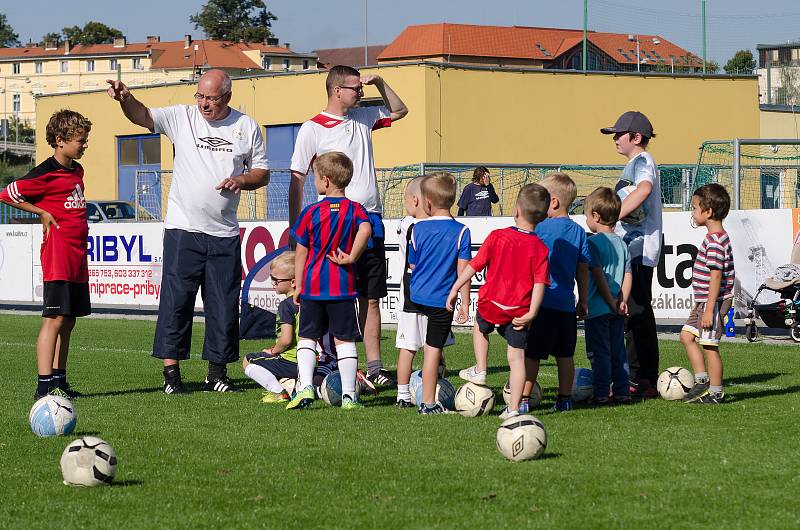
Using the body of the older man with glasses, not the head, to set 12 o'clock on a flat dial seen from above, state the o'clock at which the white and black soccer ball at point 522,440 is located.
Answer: The white and black soccer ball is roughly at 11 o'clock from the older man with glasses.

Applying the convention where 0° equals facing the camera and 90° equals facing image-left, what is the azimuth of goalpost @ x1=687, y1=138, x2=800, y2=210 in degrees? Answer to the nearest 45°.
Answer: approximately 315°

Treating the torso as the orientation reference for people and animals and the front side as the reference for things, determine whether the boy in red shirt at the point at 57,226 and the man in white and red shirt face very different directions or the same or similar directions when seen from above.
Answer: same or similar directions

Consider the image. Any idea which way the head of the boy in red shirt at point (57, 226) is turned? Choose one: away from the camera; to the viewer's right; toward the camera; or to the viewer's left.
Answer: to the viewer's right

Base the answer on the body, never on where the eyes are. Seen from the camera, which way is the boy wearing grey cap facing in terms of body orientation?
to the viewer's left

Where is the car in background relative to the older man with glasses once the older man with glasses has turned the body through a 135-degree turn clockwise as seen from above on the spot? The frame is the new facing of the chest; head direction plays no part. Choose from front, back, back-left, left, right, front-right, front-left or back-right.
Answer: front-right

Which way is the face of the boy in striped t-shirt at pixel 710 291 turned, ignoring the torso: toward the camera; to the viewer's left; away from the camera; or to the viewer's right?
to the viewer's left

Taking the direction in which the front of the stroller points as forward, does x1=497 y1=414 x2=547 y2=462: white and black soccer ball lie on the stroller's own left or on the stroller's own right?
on the stroller's own left

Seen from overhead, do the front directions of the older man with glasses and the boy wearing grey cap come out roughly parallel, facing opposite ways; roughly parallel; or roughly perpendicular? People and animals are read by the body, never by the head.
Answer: roughly perpendicular

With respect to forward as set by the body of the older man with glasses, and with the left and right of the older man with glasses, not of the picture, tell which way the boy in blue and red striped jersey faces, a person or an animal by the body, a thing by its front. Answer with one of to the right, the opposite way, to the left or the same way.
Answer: the opposite way

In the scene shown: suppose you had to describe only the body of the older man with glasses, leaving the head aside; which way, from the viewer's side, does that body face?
toward the camera

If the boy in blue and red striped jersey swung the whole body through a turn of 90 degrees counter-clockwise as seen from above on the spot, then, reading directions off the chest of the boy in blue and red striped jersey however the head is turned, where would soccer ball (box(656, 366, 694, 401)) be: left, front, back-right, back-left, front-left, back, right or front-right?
back

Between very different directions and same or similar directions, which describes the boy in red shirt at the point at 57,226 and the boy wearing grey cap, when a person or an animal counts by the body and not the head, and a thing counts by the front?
very different directions

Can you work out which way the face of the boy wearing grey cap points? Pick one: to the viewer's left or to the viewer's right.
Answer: to the viewer's left

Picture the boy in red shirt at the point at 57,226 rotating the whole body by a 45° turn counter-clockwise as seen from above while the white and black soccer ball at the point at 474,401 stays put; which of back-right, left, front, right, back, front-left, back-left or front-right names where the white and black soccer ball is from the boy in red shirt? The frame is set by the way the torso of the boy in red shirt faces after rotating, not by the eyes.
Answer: front-right
